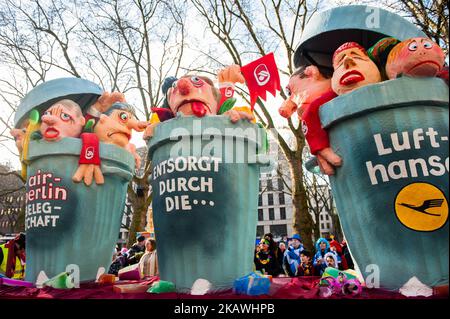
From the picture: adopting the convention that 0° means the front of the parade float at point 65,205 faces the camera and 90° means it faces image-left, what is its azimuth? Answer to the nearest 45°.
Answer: approximately 45°

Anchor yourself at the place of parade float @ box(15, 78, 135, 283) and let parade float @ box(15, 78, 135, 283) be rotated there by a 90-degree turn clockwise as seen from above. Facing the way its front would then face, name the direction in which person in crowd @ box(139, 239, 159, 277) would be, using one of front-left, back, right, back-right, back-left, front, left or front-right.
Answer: right

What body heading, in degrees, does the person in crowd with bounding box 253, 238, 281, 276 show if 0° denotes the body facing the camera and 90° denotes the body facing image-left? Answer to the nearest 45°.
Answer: approximately 45°

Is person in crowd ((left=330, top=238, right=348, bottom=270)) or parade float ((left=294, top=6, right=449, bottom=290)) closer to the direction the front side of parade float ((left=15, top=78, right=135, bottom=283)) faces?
the parade float

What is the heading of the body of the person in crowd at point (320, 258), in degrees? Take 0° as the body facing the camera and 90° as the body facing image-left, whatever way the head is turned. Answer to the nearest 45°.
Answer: approximately 0°

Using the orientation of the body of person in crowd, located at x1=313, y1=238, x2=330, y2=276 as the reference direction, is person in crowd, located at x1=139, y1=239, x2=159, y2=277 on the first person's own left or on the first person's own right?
on the first person's own right

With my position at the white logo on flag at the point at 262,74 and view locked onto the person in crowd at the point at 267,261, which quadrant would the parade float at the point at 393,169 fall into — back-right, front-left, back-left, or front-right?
back-right

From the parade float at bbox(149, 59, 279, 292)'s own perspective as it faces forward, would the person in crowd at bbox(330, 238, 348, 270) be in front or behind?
behind
